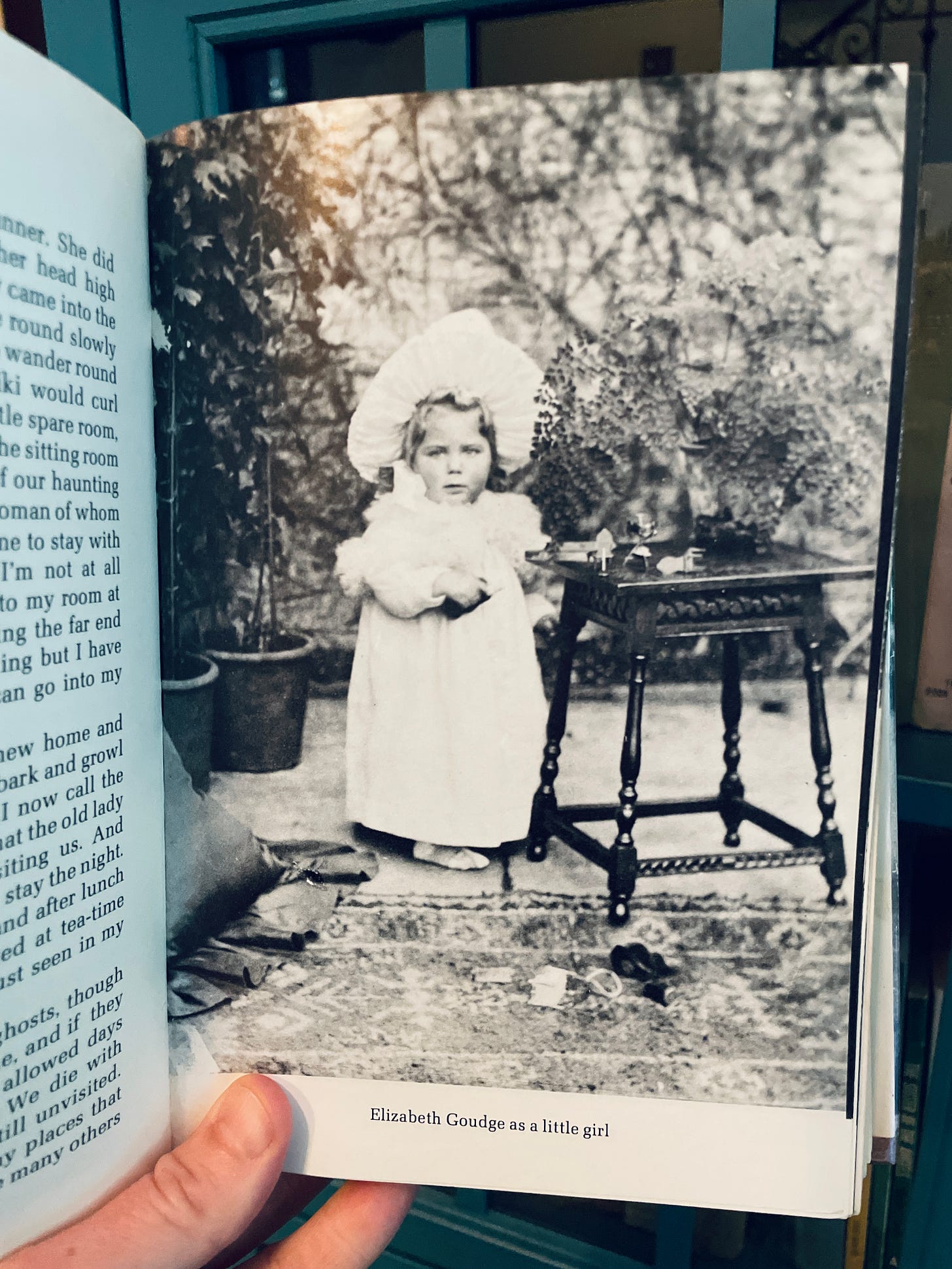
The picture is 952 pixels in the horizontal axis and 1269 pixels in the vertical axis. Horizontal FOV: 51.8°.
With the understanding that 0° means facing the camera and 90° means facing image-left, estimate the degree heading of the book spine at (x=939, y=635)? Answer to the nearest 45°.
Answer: approximately 0°

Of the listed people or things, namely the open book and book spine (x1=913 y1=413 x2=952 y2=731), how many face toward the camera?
2
